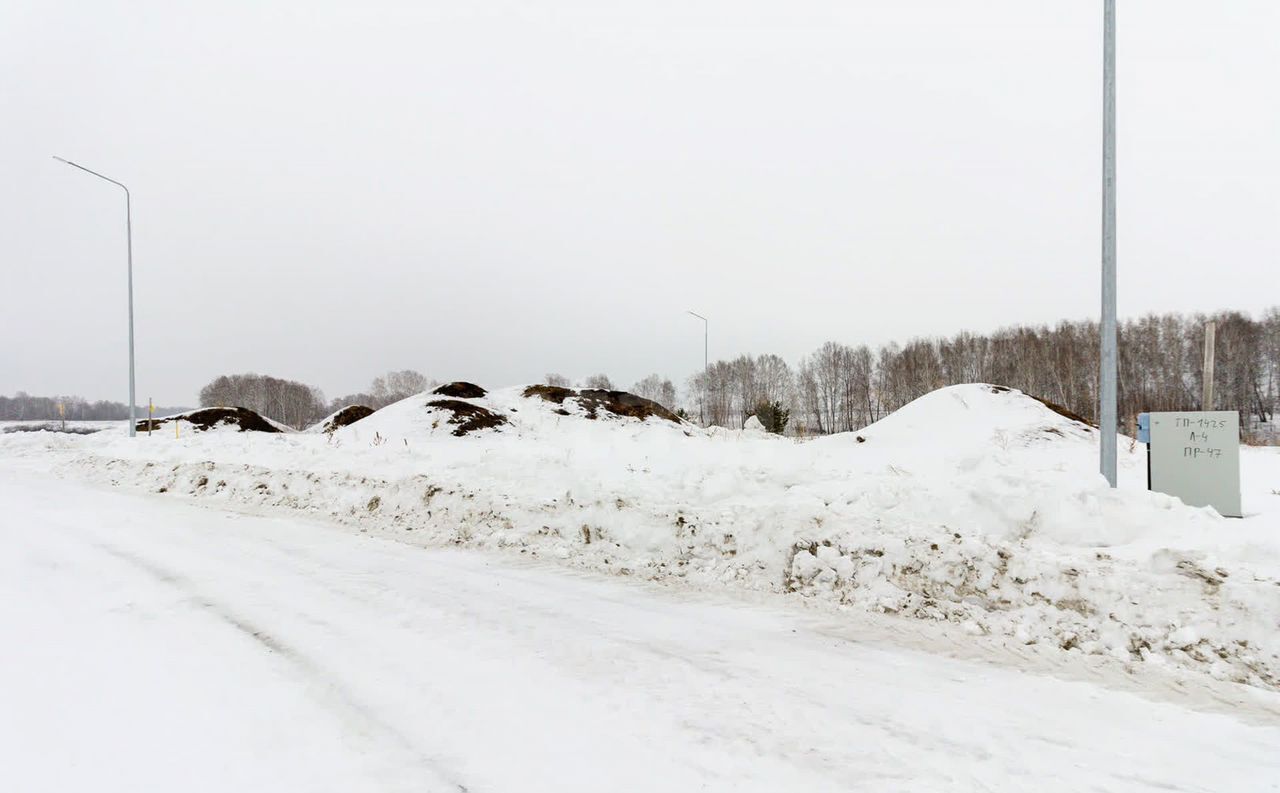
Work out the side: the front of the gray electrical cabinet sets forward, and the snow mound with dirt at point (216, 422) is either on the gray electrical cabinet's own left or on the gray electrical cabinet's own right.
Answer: on the gray electrical cabinet's own right

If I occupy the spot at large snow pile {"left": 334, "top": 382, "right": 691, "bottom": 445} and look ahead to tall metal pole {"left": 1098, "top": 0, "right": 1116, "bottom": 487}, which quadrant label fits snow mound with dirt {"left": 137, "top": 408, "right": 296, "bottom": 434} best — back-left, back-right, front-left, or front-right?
back-right

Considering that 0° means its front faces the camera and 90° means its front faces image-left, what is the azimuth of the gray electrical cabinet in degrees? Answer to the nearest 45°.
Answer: approximately 0°

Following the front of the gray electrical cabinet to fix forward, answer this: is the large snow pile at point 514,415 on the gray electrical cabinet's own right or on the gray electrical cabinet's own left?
on the gray electrical cabinet's own right
